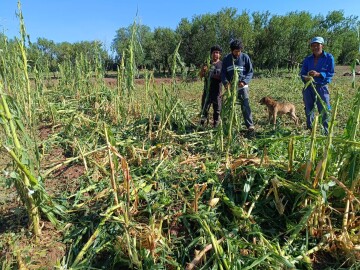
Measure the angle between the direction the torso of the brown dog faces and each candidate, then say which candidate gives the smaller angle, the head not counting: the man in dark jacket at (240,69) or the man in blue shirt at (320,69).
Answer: the man in dark jacket

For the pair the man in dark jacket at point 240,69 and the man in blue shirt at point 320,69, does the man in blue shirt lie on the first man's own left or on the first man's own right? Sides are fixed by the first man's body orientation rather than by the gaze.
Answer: on the first man's own left

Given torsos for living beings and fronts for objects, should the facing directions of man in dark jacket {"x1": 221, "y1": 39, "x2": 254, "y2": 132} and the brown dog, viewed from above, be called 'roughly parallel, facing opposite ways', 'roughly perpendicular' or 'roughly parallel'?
roughly perpendicular

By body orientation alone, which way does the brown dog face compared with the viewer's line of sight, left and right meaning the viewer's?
facing to the left of the viewer

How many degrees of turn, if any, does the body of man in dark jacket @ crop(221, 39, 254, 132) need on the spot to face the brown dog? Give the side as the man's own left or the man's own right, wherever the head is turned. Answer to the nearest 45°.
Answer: approximately 135° to the man's own left

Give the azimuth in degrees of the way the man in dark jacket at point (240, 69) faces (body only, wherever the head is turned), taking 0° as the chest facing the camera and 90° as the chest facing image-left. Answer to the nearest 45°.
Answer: approximately 0°

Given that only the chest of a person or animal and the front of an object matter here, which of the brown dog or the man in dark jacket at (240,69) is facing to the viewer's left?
the brown dog
